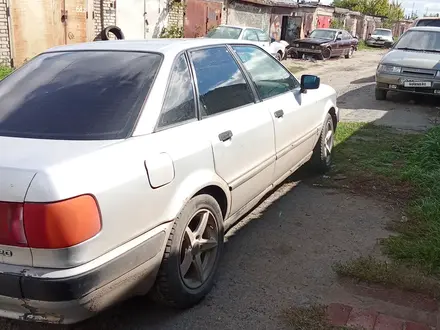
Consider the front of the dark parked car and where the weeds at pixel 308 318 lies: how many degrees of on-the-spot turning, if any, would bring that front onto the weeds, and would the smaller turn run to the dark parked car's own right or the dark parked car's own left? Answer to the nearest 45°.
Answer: approximately 45° to the dark parked car's own left

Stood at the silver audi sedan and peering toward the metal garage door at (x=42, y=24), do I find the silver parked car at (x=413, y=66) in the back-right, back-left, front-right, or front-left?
front-right

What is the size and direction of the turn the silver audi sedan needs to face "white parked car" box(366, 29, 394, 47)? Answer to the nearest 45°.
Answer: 0° — it already faces it

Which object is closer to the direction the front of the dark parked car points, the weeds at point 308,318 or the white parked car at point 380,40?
the weeds

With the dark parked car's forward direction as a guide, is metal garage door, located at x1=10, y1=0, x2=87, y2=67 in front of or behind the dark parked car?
in front

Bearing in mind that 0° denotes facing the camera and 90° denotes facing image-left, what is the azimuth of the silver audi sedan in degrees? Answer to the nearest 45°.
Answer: approximately 225°

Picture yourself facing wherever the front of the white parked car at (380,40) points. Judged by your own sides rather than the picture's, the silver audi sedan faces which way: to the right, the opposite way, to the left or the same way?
the opposite way

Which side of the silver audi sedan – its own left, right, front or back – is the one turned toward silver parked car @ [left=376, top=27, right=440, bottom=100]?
front

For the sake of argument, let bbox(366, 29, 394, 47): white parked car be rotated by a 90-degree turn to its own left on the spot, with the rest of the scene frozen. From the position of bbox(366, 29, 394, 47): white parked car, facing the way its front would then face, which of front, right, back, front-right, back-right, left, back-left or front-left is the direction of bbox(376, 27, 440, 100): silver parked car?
front-right

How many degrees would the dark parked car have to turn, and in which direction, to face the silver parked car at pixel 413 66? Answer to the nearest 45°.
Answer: approximately 45° to its left

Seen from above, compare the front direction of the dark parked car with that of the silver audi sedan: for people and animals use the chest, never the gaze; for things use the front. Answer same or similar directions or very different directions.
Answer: very different directions

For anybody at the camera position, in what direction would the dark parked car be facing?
facing the viewer and to the left of the viewer
